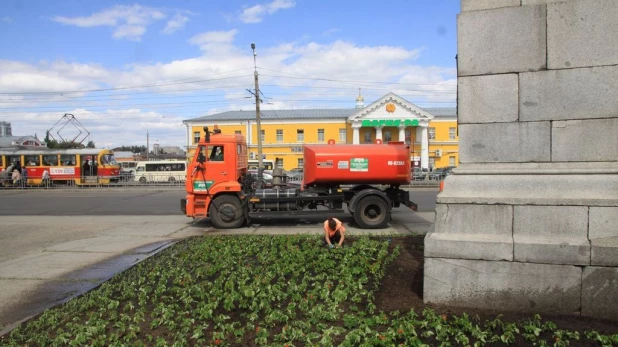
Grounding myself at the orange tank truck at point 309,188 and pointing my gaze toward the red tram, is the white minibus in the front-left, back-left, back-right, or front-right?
front-right

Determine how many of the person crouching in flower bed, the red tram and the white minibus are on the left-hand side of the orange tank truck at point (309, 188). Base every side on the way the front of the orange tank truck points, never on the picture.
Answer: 1

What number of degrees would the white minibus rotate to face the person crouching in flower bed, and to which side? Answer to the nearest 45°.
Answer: approximately 90° to its left

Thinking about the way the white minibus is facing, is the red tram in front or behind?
in front

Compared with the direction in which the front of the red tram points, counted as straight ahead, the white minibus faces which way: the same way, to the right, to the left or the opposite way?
the opposite way

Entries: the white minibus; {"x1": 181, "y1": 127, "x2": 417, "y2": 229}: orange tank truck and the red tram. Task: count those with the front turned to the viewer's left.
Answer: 2

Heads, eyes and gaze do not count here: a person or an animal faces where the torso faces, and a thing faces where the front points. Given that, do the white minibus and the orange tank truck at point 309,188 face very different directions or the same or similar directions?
same or similar directions

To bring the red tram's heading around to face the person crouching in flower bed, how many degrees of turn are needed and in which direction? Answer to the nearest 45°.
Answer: approximately 90° to its right

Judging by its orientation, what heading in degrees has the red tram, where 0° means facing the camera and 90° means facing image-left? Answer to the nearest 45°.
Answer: approximately 270°

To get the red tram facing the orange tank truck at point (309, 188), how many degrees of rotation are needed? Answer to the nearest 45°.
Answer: approximately 90° to its right

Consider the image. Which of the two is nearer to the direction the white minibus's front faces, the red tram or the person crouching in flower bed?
the red tram

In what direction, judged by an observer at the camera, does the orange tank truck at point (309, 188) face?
facing to the left of the viewer

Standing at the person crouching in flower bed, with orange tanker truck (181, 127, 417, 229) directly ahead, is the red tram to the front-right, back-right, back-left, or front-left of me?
front-left

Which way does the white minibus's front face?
to the viewer's left

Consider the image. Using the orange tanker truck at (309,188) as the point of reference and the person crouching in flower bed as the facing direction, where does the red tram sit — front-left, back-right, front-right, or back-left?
back-right
